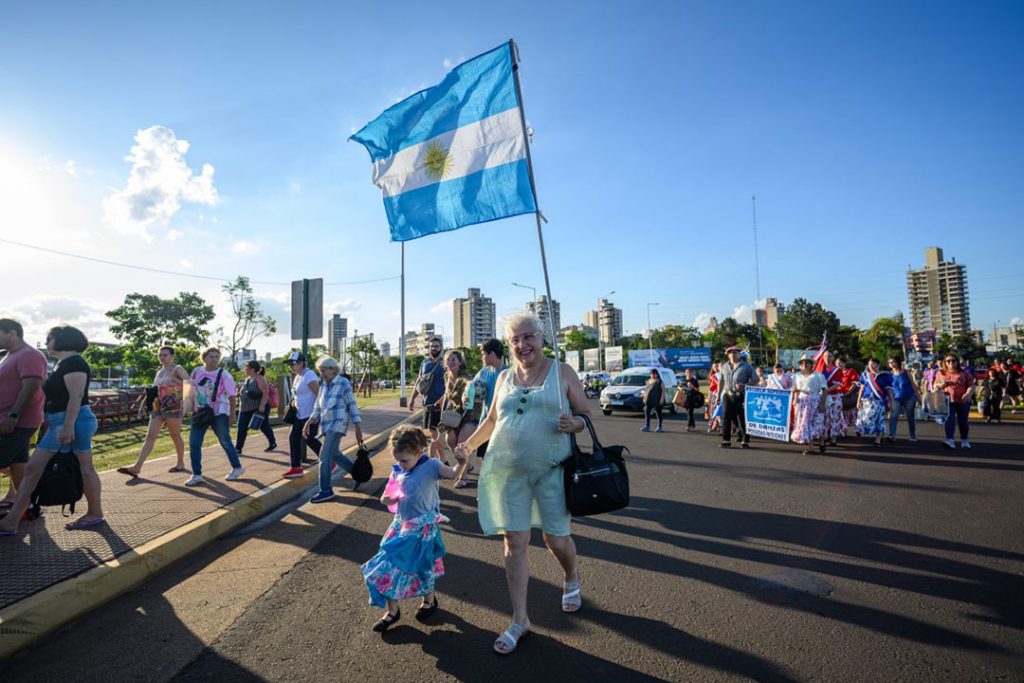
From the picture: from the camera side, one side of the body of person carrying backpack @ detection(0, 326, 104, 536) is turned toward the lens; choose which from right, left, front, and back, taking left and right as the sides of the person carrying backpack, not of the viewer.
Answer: left

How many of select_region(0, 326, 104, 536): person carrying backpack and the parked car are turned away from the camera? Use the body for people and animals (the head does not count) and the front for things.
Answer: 0

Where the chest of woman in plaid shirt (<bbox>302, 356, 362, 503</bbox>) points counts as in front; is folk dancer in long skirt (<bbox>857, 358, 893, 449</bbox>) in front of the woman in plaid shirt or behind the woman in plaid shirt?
behind

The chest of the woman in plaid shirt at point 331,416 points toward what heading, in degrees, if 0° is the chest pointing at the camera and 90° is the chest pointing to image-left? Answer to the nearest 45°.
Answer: approximately 45°

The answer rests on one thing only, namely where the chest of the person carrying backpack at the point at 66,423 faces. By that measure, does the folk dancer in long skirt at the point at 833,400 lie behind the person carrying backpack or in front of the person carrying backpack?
behind

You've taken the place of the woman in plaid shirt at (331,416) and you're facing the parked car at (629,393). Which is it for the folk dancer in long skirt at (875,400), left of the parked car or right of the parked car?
right

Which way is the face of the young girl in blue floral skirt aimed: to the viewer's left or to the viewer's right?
to the viewer's left

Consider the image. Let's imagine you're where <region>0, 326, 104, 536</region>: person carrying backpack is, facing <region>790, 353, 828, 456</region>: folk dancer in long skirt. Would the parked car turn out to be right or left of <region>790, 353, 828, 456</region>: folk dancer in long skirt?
left

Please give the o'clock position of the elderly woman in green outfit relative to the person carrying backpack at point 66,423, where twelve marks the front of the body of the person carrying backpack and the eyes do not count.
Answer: The elderly woman in green outfit is roughly at 8 o'clock from the person carrying backpack.

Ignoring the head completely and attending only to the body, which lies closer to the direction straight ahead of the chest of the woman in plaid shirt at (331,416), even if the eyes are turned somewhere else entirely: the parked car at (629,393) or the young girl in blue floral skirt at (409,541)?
the young girl in blue floral skirt
